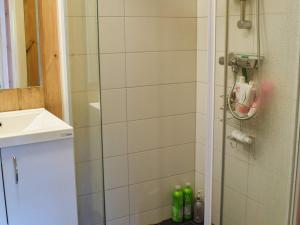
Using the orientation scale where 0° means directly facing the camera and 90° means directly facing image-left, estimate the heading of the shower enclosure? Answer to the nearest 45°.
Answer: approximately 0°

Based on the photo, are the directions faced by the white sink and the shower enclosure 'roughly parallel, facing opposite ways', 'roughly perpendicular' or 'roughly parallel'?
roughly parallel

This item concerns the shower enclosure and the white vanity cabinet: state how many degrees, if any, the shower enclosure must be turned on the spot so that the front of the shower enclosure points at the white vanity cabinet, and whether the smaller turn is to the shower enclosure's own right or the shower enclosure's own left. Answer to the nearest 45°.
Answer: approximately 45° to the shower enclosure's own right

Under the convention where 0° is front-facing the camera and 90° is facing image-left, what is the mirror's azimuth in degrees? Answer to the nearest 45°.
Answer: approximately 315°

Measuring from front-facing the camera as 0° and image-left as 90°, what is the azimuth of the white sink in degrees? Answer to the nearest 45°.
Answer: approximately 315°
